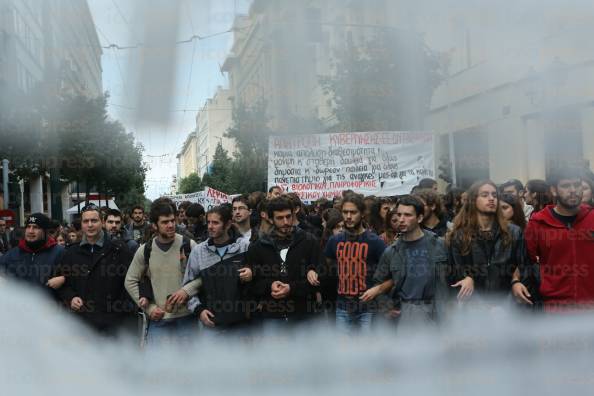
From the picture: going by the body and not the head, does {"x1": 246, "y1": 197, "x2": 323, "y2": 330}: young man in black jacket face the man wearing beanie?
no

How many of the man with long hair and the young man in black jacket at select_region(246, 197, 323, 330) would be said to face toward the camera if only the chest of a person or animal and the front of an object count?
2

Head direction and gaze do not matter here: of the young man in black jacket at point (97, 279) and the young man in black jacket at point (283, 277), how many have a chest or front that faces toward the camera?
2

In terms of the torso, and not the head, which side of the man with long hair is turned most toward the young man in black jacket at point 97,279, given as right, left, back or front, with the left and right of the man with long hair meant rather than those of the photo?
right

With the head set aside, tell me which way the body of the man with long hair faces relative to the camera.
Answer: toward the camera

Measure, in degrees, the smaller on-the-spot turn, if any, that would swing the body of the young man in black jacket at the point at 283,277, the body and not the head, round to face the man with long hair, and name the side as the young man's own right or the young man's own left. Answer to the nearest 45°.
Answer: approximately 90° to the young man's own left

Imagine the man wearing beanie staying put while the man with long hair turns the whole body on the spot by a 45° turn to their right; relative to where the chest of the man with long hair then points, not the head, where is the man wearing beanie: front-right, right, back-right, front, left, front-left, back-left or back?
front-right

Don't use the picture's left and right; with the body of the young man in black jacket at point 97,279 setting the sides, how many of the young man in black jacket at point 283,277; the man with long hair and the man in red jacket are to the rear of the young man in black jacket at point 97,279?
0

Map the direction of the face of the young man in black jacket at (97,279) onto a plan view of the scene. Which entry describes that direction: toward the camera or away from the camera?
toward the camera

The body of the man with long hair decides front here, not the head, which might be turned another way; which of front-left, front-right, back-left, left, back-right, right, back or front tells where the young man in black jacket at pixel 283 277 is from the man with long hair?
right

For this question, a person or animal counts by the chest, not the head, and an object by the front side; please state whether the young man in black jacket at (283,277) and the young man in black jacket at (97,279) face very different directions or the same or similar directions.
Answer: same or similar directions

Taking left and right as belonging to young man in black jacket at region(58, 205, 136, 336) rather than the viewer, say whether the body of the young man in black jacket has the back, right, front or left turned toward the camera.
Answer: front

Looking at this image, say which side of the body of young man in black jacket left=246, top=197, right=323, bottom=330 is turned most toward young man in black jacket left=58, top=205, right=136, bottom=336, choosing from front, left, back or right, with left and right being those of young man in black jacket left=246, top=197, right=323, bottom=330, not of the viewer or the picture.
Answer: right

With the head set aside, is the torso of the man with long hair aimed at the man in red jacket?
no

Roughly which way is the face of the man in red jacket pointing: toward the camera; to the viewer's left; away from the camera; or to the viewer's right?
toward the camera
